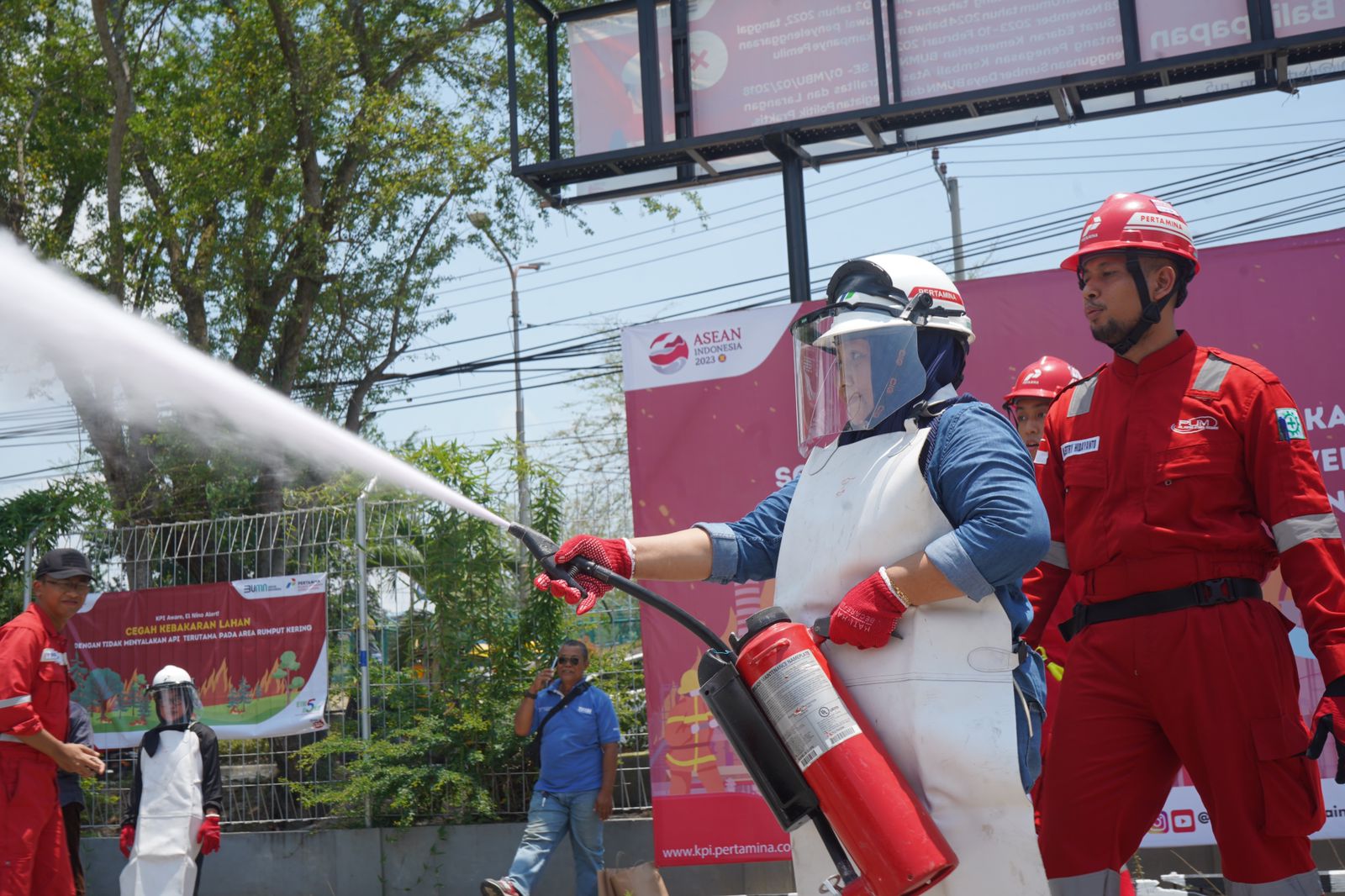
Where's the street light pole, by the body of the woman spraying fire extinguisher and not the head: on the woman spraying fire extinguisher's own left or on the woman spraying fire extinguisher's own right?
on the woman spraying fire extinguisher's own right

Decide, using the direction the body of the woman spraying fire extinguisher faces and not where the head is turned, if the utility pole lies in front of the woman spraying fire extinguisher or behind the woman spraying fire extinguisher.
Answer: behind

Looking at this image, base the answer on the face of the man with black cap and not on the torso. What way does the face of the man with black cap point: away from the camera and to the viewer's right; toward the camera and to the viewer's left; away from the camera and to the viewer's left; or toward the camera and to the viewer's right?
toward the camera and to the viewer's right

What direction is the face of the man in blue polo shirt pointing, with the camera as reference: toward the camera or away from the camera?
toward the camera

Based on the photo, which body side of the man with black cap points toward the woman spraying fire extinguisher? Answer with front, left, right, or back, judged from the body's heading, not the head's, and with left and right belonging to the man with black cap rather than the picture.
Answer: front

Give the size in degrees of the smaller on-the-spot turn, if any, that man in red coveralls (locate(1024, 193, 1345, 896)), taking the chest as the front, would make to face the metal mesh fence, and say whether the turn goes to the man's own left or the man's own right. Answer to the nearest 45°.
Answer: approximately 90° to the man's own right

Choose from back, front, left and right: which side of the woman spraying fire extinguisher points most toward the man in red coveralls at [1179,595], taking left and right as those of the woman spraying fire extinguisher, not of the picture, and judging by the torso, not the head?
back

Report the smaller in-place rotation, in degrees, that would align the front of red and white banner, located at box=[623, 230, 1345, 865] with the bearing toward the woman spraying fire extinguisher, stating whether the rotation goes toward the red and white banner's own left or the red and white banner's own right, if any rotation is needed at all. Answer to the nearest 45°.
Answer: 0° — it already faces them

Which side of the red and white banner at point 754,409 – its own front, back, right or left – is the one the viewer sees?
front

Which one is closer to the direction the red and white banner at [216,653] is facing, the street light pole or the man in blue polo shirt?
the man in blue polo shirt

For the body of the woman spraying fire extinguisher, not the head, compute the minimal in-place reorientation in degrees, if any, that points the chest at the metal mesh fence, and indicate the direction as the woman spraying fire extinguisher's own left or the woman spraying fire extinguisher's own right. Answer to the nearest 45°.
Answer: approximately 90° to the woman spraying fire extinguisher's own right

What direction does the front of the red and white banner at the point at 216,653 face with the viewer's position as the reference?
facing the viewer

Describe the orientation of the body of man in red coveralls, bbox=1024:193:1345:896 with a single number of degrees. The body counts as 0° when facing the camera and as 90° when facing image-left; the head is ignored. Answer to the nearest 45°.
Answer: approximately 45°

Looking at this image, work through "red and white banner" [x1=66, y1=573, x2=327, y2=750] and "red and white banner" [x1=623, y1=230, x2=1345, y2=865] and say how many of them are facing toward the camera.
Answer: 2
